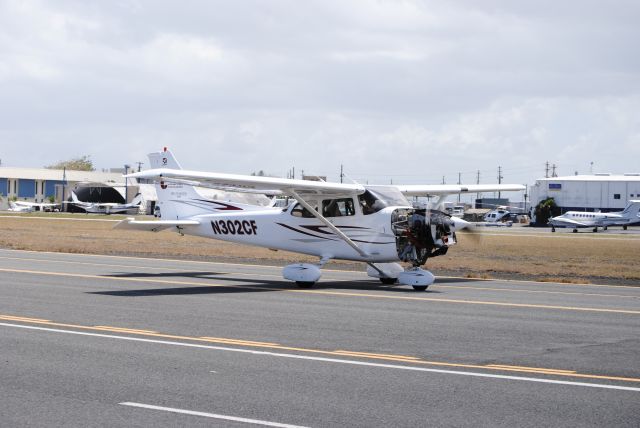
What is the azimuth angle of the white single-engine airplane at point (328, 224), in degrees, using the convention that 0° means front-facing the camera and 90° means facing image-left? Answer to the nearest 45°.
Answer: approximately 315°
